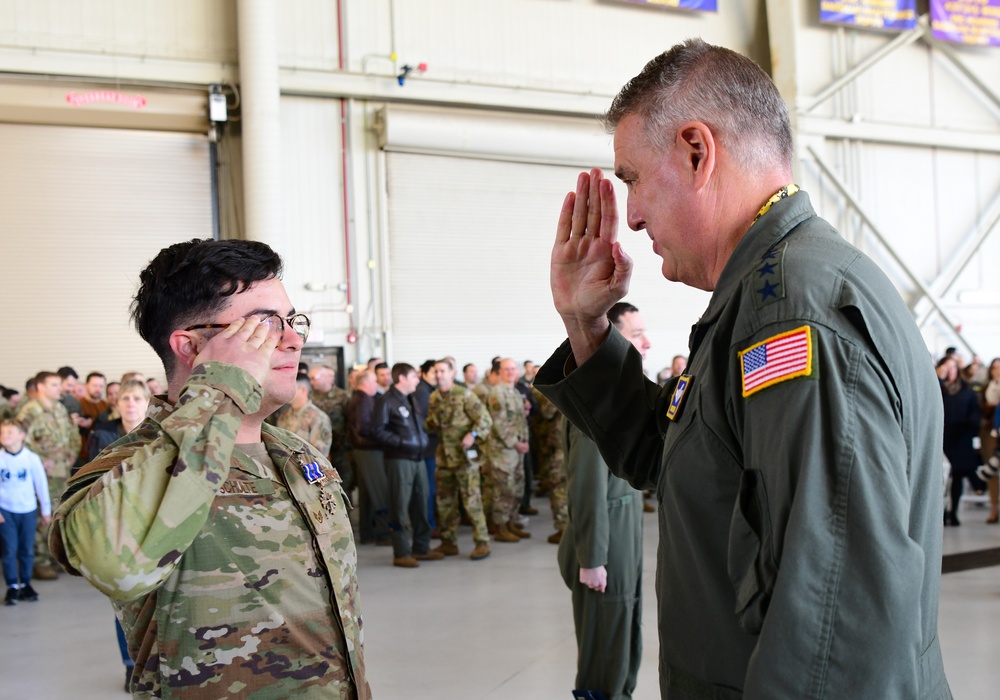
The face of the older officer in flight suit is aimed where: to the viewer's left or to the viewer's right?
to the viewer's left

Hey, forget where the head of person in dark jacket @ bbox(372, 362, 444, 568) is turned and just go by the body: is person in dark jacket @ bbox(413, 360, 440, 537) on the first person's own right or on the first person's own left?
on the first person's own left

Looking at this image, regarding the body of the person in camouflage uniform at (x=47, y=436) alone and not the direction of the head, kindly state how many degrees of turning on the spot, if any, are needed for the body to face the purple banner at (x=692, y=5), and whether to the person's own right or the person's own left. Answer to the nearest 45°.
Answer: approximately 45° to the person's own left

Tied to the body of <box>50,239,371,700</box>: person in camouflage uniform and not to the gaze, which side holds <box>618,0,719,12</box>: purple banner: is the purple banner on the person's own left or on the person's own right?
on the person's own left

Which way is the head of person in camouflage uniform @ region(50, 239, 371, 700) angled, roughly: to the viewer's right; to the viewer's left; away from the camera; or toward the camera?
to the viewer's right

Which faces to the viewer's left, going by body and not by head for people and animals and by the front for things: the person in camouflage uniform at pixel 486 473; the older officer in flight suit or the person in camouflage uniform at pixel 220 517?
the older officer in flight suit
